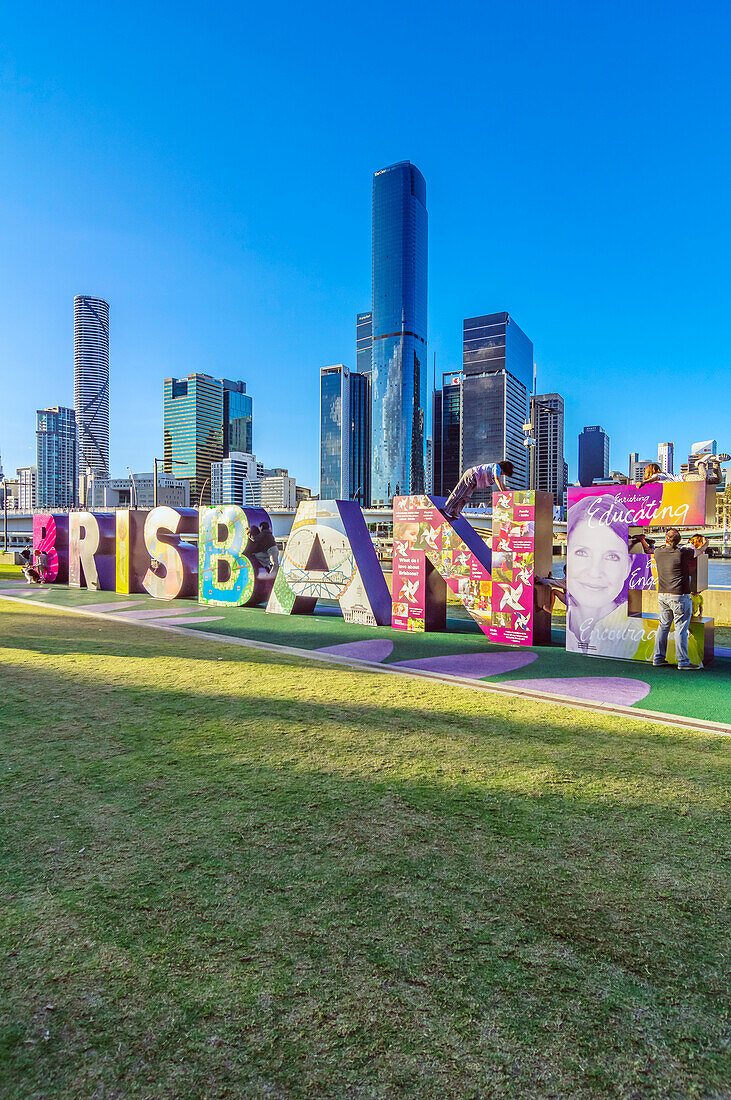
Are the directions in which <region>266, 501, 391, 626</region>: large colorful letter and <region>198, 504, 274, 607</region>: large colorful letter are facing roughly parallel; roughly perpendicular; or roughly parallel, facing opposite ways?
roughly parallel

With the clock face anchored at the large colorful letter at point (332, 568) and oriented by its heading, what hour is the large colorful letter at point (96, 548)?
the large colorful letter at point (96, 548) is roughly at 3 o'clock from the large colorful letter at point (332, 568).

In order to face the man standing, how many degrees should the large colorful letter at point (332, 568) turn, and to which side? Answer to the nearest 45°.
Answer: approximately 90° to its left

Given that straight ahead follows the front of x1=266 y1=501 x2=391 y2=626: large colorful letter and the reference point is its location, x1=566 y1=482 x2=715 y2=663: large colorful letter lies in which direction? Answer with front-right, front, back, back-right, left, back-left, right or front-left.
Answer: left

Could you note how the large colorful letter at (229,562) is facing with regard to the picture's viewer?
facing the viewer and to the left of the viewer

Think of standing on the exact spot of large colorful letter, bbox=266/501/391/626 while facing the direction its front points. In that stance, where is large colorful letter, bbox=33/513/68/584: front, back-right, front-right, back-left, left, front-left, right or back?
right

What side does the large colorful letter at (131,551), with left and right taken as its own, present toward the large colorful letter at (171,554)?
left

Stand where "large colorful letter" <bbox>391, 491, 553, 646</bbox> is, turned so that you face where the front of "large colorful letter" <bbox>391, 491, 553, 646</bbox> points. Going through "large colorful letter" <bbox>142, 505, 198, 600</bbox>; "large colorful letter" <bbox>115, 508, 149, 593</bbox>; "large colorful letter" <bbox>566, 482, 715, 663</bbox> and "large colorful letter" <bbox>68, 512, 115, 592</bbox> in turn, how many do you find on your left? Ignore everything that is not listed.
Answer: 1

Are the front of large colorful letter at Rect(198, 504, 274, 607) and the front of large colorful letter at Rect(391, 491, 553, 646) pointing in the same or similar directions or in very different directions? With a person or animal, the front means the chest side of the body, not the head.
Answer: same or similar directions

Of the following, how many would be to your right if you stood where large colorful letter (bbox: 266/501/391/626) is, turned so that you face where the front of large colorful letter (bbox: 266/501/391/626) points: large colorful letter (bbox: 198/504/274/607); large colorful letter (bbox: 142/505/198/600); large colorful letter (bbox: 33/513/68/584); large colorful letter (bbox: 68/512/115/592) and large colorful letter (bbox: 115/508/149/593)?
5

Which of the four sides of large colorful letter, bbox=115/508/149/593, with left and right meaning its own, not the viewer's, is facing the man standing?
left

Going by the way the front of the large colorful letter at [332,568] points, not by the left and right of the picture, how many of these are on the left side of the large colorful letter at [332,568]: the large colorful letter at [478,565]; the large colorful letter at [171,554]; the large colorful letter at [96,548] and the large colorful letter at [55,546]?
1

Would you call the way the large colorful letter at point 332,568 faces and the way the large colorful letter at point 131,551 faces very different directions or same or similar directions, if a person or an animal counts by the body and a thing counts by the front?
same or similar directions

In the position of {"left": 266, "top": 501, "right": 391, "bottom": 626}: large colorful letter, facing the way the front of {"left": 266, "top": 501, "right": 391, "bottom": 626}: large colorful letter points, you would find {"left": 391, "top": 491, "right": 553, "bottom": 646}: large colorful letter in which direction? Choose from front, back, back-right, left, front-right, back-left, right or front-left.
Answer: left

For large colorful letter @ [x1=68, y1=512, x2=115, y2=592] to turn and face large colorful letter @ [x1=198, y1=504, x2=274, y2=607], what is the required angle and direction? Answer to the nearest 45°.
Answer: approximately 90° to its left
